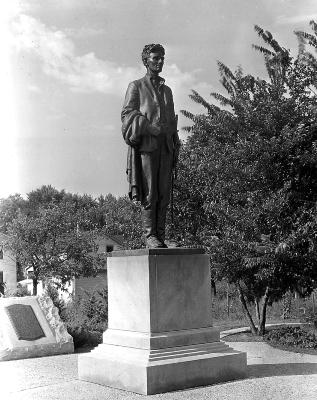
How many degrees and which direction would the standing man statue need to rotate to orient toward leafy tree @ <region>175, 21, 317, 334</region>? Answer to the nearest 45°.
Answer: approximately 90° to its left

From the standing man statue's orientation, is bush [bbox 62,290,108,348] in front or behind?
behind

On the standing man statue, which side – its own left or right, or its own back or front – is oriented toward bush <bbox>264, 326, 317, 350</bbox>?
left

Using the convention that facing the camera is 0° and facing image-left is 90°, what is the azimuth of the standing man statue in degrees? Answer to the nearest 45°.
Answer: approximately 315°

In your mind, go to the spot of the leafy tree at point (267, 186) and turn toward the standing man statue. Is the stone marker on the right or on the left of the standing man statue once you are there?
right
